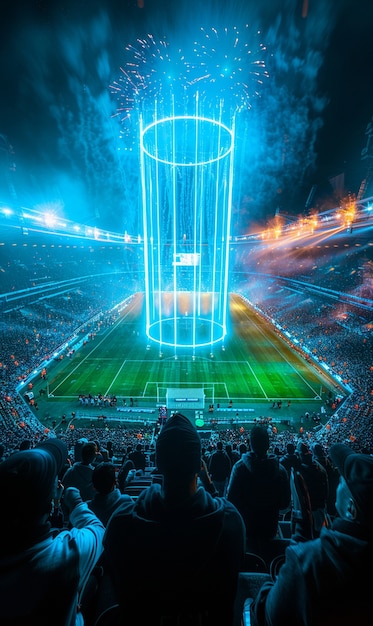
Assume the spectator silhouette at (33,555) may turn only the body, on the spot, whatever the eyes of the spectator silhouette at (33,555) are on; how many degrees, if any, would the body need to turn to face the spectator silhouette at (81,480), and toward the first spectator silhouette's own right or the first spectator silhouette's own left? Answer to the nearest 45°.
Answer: approximately 45° to the first spectator silhouette's own left

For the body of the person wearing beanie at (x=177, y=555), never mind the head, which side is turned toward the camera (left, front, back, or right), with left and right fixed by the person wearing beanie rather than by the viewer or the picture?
back

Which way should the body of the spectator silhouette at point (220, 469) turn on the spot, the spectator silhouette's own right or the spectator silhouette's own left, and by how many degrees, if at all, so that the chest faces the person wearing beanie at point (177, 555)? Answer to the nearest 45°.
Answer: approximately 180°

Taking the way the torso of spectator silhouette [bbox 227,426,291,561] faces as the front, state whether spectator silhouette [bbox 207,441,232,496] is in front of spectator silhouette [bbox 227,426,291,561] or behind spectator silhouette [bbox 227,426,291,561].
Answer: in front

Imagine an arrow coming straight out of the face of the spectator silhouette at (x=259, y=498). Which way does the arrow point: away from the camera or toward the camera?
away from the camera

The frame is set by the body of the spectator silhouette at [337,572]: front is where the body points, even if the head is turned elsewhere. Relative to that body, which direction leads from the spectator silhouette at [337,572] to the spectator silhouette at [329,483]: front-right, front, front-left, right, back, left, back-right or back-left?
front-right

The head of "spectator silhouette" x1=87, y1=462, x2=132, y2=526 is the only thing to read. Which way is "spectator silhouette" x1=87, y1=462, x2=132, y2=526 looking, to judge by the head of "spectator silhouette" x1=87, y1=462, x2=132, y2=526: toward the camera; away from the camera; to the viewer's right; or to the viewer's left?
away from the camera

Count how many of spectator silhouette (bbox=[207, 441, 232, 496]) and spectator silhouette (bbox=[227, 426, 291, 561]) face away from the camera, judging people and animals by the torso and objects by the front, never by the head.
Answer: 2

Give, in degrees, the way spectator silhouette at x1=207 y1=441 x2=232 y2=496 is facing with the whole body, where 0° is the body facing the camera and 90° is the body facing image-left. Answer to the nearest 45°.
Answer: approximately 180°

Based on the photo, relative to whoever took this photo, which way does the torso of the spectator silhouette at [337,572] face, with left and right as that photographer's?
facing away from the viewer and to the left of the viewer

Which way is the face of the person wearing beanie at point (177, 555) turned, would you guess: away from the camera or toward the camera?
away from the camera

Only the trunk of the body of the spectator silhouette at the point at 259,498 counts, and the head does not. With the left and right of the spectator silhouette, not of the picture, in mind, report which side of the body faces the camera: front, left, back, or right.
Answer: back

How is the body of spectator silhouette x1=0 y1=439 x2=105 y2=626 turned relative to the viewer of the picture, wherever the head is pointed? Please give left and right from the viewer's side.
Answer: facing away from the viewer and to the right of the viewer

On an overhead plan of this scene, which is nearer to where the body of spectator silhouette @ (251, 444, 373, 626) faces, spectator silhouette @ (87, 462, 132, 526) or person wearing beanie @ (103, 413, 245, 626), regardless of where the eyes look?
the spectator silhouette
